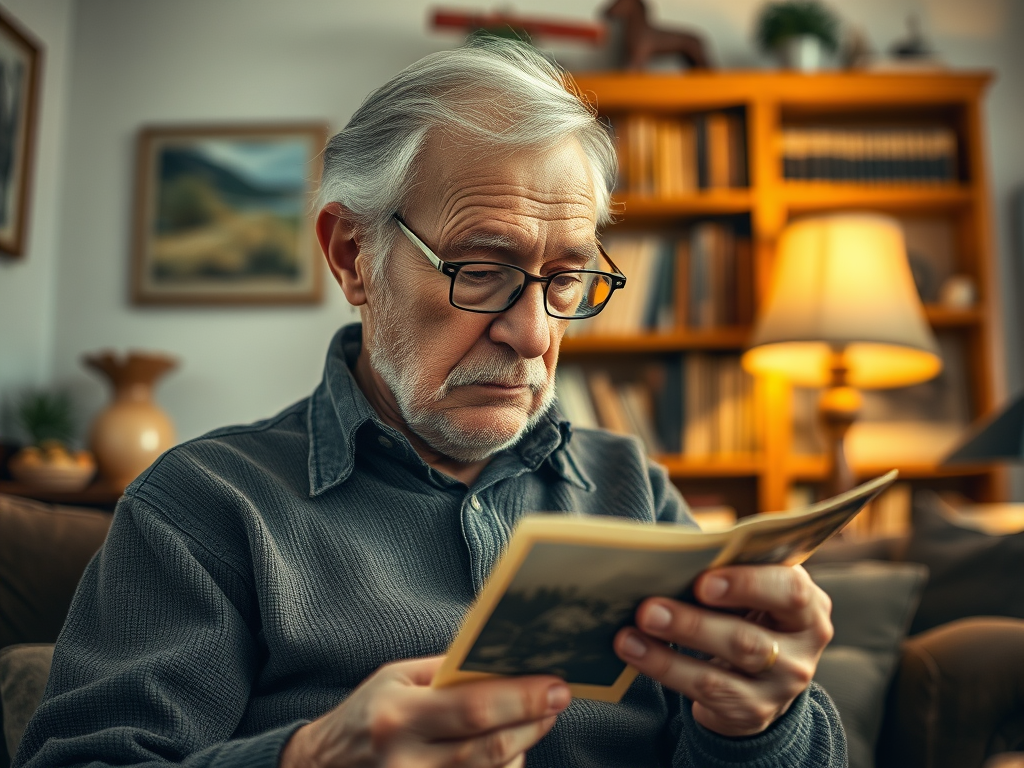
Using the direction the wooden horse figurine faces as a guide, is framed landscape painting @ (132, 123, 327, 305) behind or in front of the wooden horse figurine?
in front

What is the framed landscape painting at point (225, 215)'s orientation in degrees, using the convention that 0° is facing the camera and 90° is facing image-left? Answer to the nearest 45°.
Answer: approximately 0°

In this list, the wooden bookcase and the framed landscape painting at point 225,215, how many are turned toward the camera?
2

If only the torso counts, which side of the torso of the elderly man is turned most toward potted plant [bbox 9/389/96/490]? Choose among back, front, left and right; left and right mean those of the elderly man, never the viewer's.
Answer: back

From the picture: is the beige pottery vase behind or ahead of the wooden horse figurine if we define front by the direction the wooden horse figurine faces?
ahead

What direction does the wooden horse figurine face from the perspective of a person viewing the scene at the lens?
facing to the left of the viewer

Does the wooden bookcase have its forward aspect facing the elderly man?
yes

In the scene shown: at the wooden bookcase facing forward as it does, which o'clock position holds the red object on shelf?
The red object on shelf is roughly at 3 o'clock from the wooden bookcase.

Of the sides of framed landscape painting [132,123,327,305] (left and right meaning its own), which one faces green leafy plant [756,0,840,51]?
left

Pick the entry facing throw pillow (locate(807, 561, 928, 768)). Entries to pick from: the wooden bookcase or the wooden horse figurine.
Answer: the wooden bookcase

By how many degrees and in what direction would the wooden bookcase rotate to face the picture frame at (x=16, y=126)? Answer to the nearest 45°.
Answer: approximately 90° to its right

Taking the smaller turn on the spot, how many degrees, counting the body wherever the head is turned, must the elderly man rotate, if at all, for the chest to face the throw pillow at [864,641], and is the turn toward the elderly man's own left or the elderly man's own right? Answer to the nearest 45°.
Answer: approximately 90° to the elderly man's own left

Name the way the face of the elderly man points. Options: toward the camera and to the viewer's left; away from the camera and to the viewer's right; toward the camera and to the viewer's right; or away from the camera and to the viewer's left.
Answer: toward the camera and to the viewer's right

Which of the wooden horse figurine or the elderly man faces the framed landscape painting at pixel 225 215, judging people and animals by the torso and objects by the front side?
the wooden horse figurine

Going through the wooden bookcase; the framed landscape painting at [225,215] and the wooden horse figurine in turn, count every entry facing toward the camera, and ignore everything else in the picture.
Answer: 2

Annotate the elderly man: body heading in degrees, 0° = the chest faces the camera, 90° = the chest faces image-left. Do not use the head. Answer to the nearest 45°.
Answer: approximately 315°

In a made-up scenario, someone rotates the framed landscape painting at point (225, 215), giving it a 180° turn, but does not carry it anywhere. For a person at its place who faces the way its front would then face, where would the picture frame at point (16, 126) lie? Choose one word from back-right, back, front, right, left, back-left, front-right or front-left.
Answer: left
